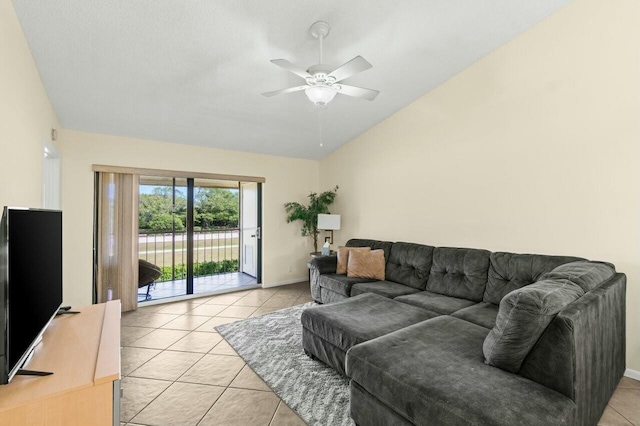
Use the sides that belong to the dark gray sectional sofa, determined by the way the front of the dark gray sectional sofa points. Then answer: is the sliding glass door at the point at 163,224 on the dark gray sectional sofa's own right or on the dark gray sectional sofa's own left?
on the dark gray sectional sofa's own right

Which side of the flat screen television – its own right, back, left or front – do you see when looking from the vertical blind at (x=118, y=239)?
left

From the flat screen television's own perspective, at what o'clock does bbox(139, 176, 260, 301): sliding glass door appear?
The sliding glass door is roughly at 10 o'clock from the flat screen television.

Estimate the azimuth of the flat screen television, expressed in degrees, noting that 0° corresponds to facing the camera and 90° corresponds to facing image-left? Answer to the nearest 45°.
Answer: approximately 270°

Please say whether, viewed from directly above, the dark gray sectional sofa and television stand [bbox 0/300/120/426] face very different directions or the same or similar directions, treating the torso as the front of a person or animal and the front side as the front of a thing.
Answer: very different directions

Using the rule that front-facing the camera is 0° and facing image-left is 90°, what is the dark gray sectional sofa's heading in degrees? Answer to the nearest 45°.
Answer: approximately 45°

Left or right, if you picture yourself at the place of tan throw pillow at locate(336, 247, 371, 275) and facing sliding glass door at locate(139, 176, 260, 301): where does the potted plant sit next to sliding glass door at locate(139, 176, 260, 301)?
right

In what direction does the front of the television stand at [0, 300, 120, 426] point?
to the viewer's right

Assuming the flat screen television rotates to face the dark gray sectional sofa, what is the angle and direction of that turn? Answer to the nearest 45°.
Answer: approximately 45° to its right
